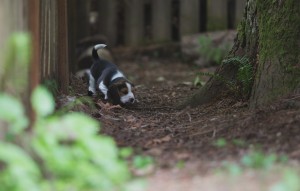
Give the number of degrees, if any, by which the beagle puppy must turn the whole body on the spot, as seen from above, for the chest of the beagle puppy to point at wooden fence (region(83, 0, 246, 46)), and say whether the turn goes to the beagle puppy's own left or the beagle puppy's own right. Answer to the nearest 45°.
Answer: approximately 135° to the beagle puppy's own left

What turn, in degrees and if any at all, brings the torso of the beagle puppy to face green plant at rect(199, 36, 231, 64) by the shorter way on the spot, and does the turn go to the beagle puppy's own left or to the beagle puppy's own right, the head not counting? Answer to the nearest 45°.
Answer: approximately 90° to the beagle puppy's own left

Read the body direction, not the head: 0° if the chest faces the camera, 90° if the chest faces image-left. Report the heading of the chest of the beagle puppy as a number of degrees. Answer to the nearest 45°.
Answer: approximately 315°

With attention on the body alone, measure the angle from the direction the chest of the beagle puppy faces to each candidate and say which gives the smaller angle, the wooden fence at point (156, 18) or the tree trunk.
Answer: the tree trunk

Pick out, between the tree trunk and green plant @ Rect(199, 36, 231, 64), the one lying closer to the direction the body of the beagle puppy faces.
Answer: the tree trunk

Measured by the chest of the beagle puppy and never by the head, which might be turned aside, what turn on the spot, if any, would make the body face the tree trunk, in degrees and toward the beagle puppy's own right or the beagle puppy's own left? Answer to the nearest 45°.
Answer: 0° — it already faces it
